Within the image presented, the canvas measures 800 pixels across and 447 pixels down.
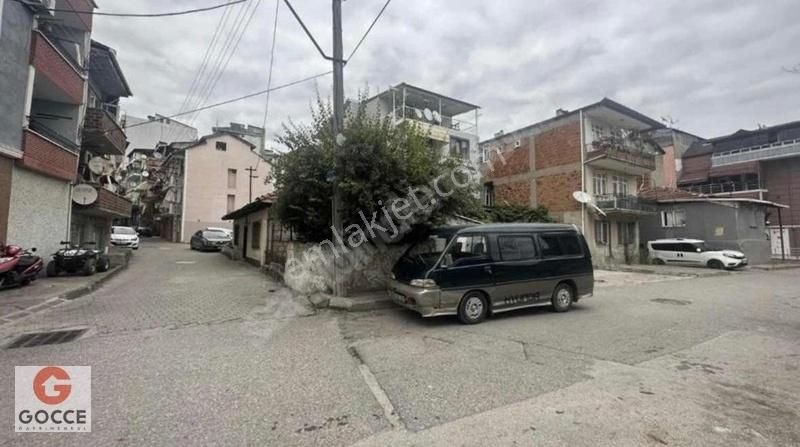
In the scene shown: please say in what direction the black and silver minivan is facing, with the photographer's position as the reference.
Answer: facing the viewer and to the left of the viewer

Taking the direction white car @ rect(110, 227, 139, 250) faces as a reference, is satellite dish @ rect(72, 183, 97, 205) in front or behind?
in front

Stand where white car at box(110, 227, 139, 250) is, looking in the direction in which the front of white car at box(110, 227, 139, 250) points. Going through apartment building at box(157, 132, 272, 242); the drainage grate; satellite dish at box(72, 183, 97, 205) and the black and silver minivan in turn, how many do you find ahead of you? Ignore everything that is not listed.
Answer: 3

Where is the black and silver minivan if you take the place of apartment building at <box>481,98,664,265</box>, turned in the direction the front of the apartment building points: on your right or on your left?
on your right

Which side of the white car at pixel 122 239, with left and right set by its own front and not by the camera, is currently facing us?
front

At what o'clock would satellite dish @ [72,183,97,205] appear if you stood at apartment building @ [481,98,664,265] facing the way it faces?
The satellite dish is roughly at 3 o'clock from the apartment building.

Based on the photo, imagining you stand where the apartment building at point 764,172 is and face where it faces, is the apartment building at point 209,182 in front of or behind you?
in front

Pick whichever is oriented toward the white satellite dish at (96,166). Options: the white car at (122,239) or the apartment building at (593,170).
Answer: the white car

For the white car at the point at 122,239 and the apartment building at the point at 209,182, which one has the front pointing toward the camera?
the white car

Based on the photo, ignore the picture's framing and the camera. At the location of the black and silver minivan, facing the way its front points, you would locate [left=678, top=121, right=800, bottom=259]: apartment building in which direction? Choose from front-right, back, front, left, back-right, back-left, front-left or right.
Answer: back
